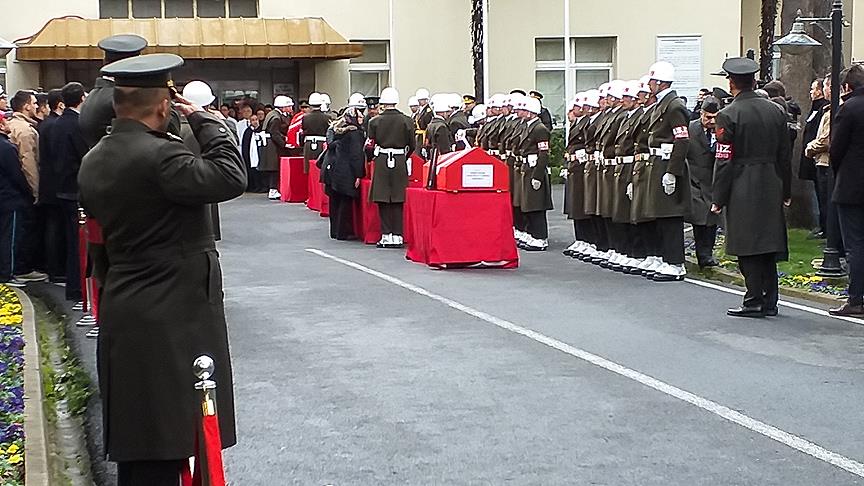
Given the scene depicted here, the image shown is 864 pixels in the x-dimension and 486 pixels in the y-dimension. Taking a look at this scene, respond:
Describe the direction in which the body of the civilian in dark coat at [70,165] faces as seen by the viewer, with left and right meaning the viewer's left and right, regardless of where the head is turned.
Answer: facing away from the viewer and to the right of the viewer

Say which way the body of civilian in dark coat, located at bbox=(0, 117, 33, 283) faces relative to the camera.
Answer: to the viewer's right

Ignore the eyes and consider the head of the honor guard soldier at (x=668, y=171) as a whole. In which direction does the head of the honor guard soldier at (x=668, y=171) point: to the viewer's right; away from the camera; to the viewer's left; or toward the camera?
to the viewer's left

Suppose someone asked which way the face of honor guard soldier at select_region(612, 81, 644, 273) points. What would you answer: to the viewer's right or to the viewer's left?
to the viewer's left

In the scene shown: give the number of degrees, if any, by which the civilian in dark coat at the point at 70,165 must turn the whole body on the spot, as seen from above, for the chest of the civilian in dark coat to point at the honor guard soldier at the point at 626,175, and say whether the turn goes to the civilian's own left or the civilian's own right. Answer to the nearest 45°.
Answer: approximately 45° to the civilian's own right

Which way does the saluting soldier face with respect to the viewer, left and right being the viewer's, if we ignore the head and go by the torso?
facing away from the viewer and to the right of the viewer

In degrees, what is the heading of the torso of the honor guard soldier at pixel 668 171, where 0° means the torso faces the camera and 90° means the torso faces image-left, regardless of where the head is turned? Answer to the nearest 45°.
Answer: approximately 90°

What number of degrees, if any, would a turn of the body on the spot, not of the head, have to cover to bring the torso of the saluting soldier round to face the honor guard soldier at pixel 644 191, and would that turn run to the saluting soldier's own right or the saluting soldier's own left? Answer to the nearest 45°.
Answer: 0° — they already face them

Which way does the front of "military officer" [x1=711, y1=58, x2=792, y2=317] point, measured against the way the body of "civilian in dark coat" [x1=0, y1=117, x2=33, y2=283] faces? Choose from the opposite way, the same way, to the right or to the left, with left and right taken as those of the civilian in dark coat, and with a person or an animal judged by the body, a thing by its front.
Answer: to the left
